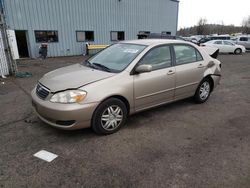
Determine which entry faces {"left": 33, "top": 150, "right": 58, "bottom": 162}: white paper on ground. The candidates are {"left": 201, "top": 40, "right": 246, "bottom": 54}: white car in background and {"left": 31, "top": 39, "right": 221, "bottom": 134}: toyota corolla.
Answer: the toyota corolla

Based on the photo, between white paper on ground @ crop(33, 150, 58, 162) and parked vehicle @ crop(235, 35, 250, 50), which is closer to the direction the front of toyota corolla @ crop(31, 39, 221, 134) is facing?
the white paper on ground

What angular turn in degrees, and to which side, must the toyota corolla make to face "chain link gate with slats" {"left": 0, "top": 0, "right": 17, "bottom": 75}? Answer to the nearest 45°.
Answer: approximately 90° to its right

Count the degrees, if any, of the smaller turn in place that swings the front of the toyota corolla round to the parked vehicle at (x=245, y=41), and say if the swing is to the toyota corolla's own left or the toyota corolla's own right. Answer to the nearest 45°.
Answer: approximately 180°

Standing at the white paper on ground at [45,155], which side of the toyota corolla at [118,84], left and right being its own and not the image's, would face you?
front

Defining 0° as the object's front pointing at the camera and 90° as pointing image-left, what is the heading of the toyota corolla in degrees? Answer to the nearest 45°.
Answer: approximately 45°

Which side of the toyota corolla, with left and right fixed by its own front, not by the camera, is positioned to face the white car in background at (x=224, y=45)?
back
